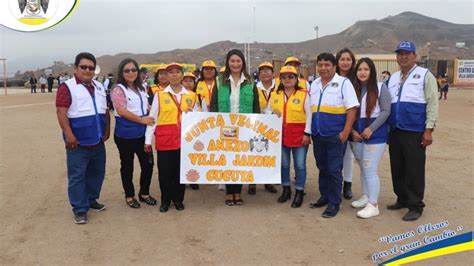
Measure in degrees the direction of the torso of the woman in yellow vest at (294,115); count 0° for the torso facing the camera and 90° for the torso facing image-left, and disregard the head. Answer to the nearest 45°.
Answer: approximately 0°

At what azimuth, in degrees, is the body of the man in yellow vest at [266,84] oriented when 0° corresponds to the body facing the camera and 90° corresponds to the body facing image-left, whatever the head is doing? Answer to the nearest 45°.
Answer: approximately 0°

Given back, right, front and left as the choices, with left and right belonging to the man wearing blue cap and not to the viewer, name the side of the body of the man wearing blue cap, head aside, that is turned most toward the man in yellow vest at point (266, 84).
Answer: right
